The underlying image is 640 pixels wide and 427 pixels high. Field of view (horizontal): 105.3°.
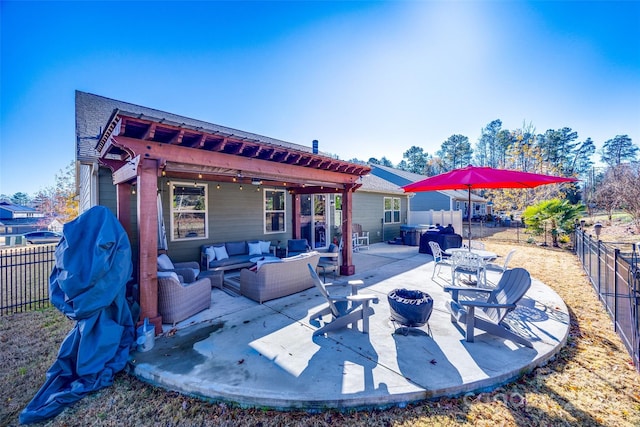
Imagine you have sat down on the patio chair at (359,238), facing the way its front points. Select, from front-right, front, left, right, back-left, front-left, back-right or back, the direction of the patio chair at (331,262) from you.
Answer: front-right

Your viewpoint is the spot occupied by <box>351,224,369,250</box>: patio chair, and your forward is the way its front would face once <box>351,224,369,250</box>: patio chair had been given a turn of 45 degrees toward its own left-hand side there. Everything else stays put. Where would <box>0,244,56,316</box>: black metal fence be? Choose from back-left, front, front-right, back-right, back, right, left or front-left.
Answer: back-right

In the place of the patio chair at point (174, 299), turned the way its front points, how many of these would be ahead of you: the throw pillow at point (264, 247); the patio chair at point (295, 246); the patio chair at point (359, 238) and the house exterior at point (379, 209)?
4

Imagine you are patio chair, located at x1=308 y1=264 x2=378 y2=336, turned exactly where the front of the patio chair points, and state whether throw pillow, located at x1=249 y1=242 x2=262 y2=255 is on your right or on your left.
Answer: on your left

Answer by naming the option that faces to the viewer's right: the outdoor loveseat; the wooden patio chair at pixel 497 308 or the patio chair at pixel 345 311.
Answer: the patio chair

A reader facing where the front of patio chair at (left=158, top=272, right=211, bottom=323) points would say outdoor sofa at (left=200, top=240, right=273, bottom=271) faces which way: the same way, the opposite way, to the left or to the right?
to the right

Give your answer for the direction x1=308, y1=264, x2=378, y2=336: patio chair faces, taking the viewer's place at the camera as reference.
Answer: facing to the right of the viewer

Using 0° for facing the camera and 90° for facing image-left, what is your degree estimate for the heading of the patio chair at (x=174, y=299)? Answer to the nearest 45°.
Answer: approximately 225°

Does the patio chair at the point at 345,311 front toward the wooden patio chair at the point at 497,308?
yes

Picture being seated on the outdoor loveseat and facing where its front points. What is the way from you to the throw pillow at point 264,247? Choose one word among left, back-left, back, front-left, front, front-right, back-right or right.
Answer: front-right

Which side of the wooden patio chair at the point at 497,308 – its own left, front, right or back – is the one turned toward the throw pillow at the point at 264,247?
front

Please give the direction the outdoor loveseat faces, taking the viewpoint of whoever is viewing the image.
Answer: facing away from the viewer and to the left of the viewer

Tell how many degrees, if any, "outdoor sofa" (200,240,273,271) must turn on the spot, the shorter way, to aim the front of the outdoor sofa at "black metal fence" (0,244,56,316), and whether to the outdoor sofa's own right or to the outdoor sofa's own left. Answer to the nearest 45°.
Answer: approximately 135° to the outdoor sofa's own right

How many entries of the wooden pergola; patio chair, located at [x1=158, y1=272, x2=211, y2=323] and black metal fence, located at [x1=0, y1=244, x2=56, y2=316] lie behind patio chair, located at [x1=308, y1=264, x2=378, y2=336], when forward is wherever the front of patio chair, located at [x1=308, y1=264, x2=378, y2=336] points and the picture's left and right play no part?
3

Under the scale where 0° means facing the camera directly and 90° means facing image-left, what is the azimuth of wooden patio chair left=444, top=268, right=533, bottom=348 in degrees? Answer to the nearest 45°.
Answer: approximately 90°

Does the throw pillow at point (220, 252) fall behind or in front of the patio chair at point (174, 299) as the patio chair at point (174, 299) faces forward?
in front
